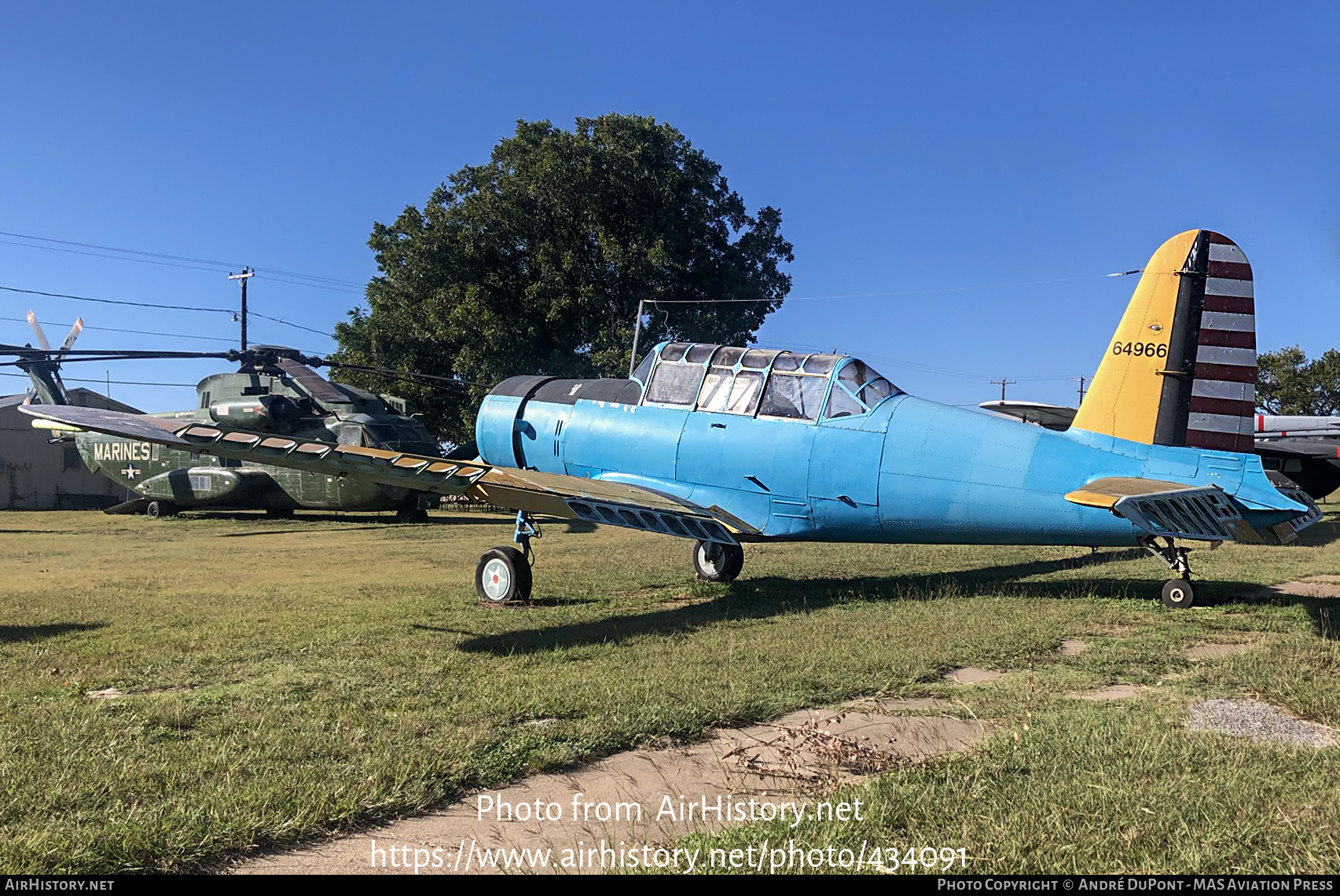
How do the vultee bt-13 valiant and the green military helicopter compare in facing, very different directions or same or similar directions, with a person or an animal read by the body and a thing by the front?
very different directions

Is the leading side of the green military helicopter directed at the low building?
no

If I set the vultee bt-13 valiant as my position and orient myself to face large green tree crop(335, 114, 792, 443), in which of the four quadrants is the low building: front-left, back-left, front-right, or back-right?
front-left

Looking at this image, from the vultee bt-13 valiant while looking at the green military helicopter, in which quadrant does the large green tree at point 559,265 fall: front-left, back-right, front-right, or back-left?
front-right

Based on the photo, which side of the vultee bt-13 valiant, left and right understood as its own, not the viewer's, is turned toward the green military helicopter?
front

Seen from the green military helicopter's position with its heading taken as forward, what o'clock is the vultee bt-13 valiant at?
The vultee bt-13 valiant is roughly at 1 o'clock from the green military helicopter.

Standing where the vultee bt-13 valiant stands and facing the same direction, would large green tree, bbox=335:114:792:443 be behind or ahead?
ahead

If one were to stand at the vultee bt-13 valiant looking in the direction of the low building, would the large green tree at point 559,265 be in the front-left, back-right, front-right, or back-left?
front-right

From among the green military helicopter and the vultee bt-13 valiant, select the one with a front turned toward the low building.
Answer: the vultee bt-13 valiant

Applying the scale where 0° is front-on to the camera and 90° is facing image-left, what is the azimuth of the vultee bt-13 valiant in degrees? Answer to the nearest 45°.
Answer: approximately 135°

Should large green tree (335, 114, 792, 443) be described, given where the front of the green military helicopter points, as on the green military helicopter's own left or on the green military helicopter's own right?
on the green military helicopter's own left

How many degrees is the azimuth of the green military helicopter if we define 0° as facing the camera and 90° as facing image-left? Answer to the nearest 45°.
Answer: approximately 315°

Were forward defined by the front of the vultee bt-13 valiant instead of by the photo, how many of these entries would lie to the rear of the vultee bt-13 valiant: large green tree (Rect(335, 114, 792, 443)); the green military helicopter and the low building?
0

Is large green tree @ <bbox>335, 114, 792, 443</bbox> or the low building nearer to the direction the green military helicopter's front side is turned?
the large green tree

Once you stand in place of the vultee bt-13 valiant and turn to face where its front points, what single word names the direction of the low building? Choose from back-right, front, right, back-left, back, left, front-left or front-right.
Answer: front
